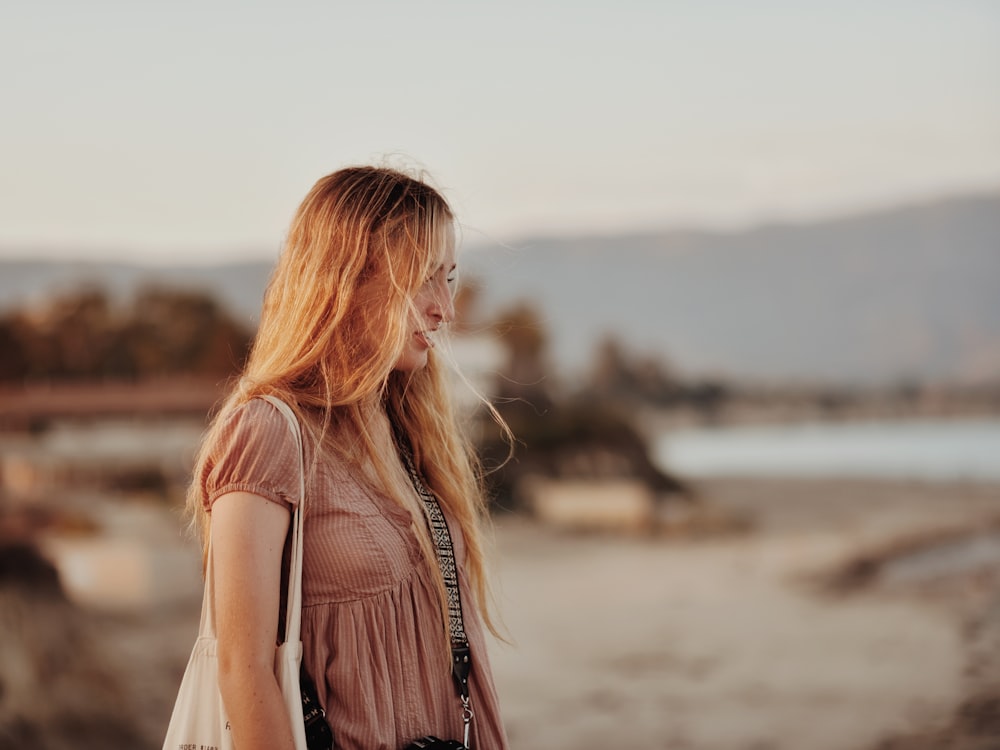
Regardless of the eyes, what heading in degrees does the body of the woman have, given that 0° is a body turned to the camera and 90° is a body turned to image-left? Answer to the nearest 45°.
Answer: approximately 315°

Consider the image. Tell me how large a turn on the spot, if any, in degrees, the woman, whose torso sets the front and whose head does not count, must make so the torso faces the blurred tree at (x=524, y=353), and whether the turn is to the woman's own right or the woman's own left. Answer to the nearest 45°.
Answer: approximately 135° to the woman's own left

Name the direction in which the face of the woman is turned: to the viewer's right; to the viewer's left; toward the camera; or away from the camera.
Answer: to the viewer's right

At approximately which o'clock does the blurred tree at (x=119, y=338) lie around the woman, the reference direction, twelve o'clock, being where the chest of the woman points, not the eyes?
The blurred tree is roughly at 7 o'clock from the woman.
